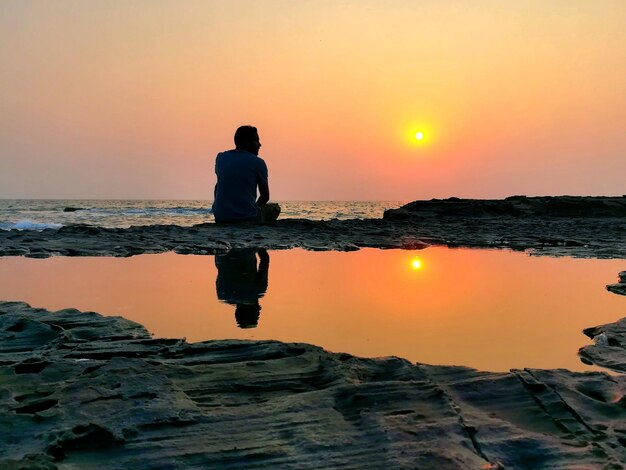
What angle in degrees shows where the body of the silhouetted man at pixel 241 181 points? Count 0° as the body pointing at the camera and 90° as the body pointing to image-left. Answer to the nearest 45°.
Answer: approximately 225°

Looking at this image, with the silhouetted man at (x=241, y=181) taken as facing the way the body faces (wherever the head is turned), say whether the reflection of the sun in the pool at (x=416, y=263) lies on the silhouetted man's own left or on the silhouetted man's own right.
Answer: on the silhouetted man's own right
